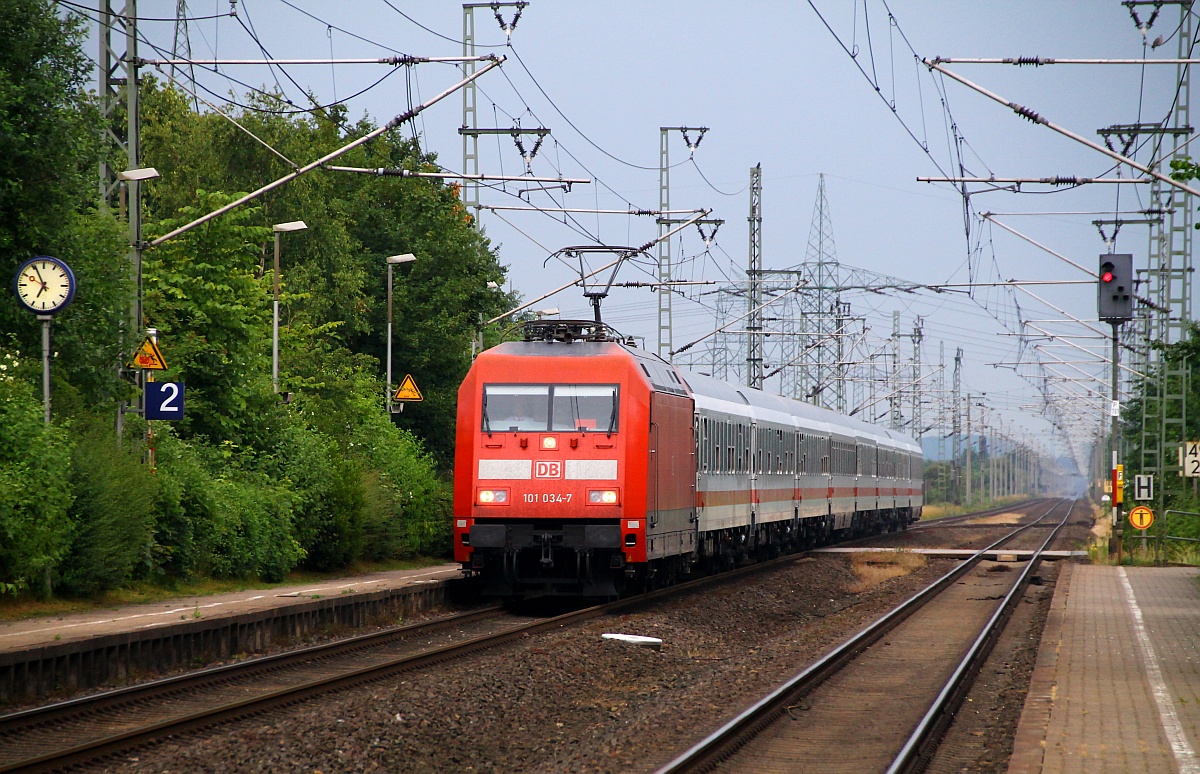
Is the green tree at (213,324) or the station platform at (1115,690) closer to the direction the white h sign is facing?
the station platform

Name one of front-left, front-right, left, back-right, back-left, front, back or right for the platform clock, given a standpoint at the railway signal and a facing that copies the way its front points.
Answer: front-right

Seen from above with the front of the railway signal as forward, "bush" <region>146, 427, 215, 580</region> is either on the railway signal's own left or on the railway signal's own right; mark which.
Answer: on the railway signal's own right

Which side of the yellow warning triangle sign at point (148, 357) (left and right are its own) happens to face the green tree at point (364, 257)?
back

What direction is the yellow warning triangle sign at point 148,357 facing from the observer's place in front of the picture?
facing the viewer

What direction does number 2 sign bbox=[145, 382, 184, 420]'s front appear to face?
toward the camera

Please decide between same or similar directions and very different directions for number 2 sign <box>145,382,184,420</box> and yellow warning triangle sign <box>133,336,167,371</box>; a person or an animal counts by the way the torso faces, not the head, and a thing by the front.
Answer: same or similar directions

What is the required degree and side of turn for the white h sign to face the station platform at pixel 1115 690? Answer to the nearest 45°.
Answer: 0° — it already faces it

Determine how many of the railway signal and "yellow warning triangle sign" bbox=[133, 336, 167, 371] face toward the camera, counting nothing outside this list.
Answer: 2

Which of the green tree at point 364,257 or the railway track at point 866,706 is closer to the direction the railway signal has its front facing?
the railway track

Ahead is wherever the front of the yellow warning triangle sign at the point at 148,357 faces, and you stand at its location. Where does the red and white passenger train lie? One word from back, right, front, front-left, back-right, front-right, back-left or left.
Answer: left
